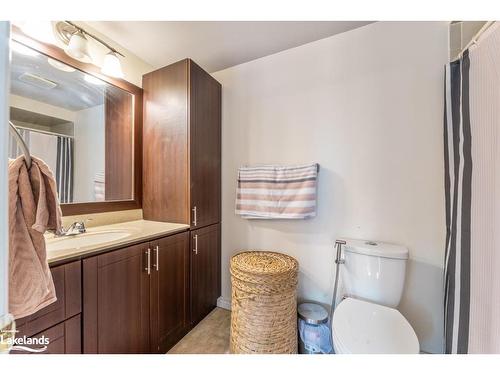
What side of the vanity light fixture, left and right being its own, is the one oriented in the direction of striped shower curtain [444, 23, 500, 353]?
front

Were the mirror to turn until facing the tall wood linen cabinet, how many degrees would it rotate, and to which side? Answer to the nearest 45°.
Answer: approximately 45° to its left

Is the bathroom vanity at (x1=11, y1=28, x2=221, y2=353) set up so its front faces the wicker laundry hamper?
yes

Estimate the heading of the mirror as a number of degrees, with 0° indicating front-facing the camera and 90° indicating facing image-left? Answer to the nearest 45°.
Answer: approximately 315°

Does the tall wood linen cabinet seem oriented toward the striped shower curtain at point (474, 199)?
yes
